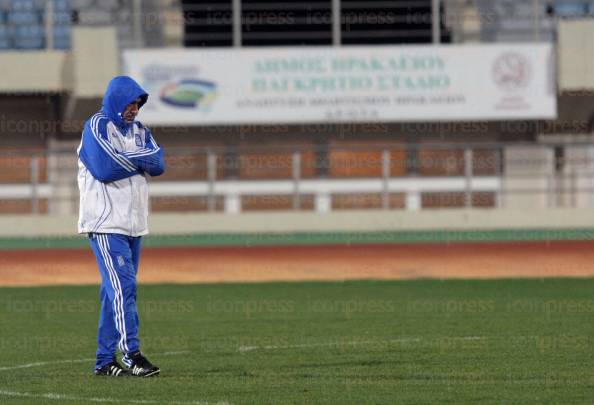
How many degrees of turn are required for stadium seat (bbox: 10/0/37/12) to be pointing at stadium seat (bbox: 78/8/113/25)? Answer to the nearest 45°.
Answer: approximately 45° to its left

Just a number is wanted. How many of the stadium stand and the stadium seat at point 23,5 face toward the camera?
2

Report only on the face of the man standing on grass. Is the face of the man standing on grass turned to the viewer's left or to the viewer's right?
to the viewer's right

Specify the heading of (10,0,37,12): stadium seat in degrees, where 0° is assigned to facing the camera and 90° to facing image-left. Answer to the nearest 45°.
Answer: approximately 0°

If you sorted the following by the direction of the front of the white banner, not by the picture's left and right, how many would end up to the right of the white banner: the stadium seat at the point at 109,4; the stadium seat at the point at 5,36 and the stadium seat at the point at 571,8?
2
